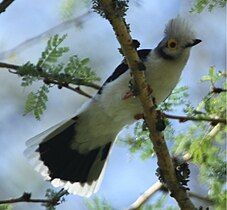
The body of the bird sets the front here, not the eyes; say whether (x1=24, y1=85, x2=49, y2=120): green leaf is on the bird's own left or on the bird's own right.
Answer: on the bird's own right

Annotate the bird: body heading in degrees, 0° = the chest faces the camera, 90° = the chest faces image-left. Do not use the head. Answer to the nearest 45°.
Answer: approximately 270°
